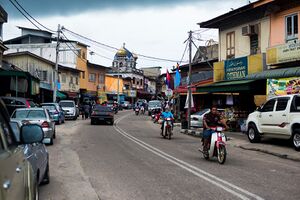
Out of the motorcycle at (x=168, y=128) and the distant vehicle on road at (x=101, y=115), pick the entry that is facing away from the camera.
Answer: the distant vehicle on road

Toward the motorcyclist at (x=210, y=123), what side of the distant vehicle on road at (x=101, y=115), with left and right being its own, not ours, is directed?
back

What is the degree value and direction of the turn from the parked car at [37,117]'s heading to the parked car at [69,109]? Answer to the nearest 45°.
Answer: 0° — it already faces it

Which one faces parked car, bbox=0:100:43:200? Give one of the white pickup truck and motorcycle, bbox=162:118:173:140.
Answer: the motorcycle

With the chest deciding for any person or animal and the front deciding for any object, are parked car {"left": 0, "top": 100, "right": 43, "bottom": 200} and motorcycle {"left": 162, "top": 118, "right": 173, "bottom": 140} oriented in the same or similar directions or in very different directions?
very different directions

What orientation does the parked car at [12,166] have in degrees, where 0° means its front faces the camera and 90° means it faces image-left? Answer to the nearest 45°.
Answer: approximately 225°

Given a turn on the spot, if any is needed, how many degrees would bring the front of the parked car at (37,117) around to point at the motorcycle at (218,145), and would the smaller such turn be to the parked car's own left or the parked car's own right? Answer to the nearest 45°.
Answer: approximately 135° to the parked car's own right

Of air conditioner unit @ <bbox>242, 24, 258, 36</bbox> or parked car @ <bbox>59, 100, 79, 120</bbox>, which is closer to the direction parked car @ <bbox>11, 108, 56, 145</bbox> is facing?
the parked car

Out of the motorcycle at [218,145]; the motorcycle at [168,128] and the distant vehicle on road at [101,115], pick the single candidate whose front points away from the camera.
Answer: the distant vehicle on road

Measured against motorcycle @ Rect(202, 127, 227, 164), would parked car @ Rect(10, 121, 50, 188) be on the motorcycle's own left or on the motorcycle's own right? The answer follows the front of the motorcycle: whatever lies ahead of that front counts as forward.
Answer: on the motorcycle's own right
